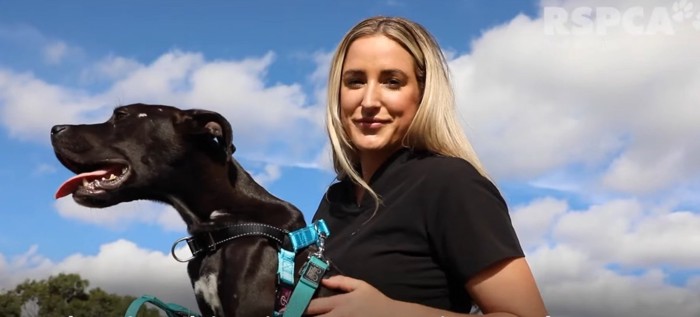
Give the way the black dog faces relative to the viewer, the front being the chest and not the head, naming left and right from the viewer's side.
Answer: facing to the left of the viewer

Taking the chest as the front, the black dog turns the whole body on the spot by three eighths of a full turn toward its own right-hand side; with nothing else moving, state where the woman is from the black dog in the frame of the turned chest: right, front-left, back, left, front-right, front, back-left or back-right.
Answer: right

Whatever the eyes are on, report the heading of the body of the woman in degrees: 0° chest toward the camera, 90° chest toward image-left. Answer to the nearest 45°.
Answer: approximately 45°
